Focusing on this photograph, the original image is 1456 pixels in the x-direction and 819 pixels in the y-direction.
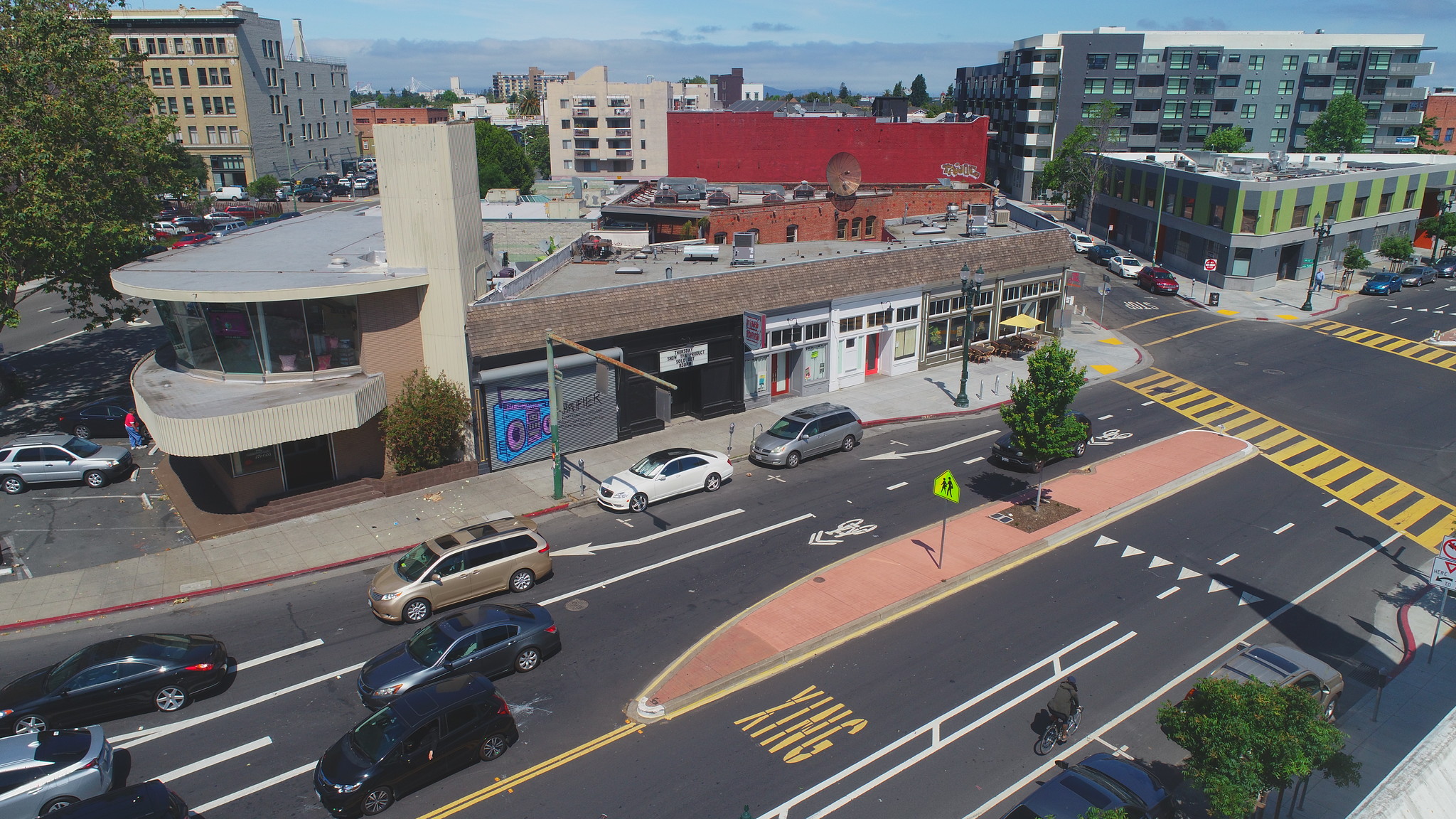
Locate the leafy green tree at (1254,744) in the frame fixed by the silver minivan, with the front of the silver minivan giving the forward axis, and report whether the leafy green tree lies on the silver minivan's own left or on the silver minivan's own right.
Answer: on the silver minivan's own left

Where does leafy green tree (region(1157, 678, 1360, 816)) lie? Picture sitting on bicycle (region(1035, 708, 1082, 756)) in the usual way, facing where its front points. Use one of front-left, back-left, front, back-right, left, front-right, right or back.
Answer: right

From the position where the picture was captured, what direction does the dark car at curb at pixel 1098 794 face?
facing away from the viewer and to the right of the viewer

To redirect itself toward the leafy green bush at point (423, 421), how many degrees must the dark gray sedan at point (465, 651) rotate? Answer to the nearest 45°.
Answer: approximately 135° to its right

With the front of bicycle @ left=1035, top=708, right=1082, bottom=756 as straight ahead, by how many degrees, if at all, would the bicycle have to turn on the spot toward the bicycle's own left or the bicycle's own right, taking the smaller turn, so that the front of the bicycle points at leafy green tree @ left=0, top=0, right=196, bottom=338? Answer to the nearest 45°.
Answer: approximately 135° to the bicycle's own left

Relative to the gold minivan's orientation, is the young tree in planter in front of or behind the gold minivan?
behind

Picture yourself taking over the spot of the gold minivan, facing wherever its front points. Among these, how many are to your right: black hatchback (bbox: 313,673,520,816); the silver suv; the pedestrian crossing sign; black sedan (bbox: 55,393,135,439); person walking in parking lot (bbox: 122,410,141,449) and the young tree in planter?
3

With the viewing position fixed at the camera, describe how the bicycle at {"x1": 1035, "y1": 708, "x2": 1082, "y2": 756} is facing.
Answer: facing away from the viewer and to the right of the viewer

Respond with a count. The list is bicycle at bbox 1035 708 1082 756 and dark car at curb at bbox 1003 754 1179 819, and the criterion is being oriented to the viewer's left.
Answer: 0

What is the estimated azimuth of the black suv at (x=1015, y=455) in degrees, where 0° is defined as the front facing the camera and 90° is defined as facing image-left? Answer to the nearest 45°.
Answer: approximately 45°

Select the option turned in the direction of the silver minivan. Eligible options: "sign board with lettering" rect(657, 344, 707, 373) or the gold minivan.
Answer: the sign board with lettering
